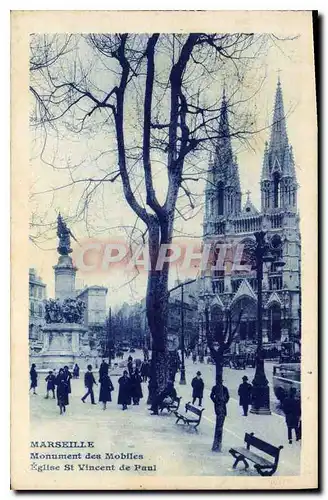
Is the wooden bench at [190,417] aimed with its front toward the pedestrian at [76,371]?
no

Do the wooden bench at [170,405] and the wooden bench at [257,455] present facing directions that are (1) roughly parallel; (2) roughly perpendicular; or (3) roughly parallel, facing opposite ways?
roughly parallel

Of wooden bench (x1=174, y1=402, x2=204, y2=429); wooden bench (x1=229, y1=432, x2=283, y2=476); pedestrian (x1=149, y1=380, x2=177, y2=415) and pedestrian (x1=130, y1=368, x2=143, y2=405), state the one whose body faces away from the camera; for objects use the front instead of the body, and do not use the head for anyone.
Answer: pedestrian (x1=130, y1=368, x2=143, y2=405)

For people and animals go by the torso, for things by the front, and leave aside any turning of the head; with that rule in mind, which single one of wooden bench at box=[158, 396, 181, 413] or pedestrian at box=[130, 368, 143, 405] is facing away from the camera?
the pedestrian

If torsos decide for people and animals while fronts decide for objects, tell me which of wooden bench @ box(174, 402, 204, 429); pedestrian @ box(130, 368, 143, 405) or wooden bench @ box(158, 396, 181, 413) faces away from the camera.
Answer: the pedestrian
